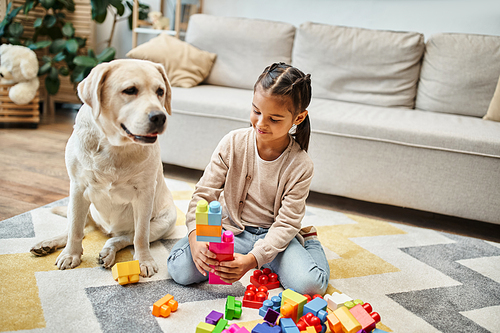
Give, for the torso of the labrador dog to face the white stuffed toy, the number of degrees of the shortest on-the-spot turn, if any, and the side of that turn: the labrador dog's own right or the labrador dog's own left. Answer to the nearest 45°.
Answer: approximately 180°

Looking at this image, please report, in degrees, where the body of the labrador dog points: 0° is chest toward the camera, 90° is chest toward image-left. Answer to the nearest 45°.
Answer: approximately 0°

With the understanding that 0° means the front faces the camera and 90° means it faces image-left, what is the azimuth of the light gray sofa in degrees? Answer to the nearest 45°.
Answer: approximately 45°
